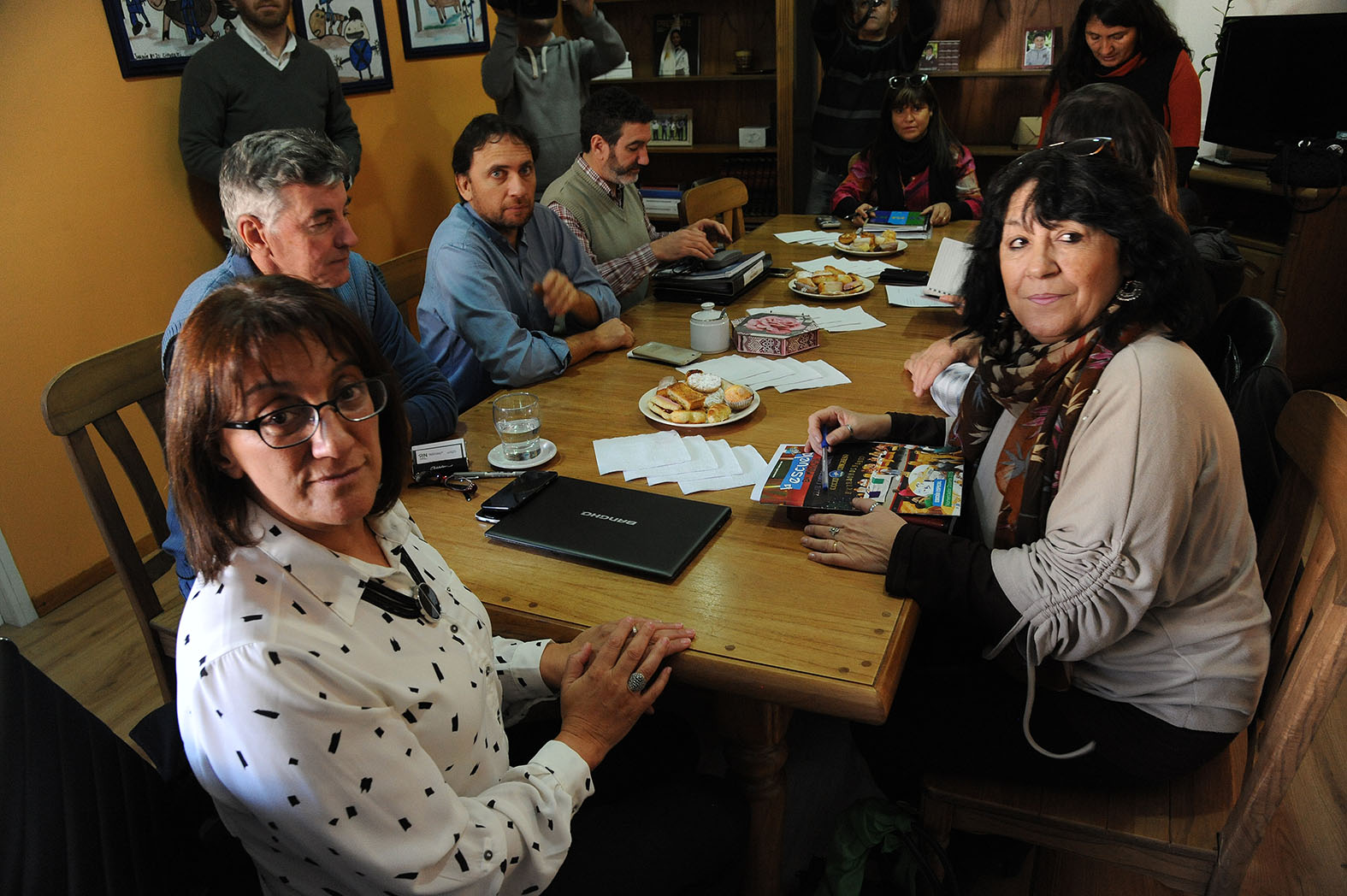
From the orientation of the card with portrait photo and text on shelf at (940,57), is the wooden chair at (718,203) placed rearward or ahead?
ahead

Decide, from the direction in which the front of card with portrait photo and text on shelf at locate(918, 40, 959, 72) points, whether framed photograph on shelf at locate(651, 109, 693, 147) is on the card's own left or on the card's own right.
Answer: on the card's own right

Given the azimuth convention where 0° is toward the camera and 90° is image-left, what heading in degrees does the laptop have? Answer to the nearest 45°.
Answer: approximately 45°

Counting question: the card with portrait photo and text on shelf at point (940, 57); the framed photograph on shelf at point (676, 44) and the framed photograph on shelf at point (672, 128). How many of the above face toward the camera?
3

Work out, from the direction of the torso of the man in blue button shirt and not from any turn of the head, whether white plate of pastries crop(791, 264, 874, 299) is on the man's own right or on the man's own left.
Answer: on the man's own left

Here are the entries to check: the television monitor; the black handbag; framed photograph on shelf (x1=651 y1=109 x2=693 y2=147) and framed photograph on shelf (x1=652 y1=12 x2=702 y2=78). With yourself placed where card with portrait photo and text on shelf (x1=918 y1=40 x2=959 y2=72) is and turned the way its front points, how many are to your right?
2

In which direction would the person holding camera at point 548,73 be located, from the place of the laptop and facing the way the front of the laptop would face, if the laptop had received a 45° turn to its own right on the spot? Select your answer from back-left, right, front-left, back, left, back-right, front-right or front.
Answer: right

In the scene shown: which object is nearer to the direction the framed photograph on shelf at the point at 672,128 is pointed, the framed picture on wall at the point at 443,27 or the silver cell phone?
the silver cell phone
